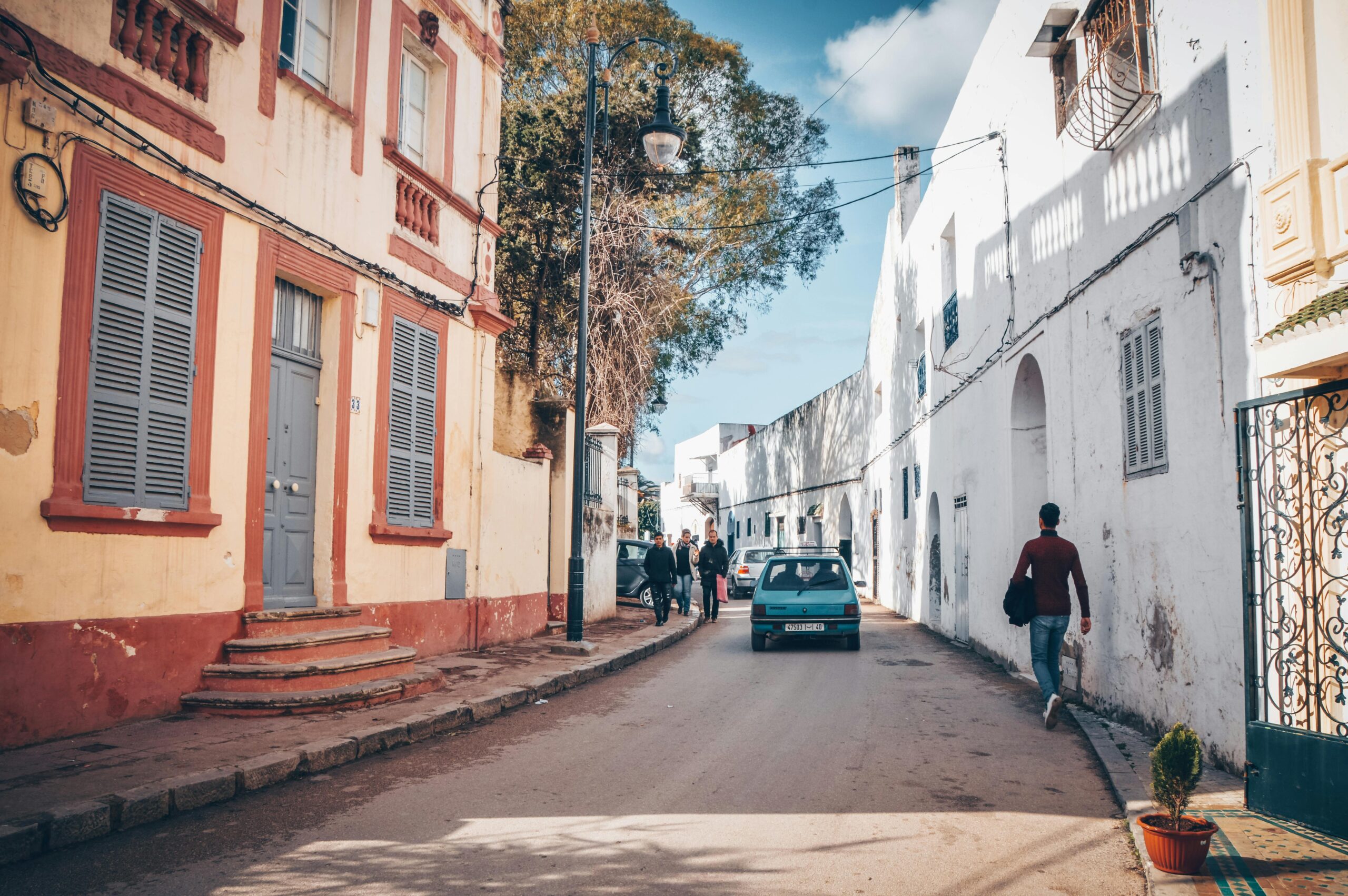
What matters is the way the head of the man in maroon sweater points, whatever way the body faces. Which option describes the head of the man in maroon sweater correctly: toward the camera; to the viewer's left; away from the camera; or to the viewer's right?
away from the camera

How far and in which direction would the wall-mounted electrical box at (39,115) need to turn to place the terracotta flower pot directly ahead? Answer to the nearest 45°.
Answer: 0° — it already faces it

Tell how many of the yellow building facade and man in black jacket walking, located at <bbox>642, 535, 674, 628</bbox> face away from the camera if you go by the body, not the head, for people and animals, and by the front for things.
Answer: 0

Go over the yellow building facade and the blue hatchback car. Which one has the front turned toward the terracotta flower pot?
the yellow building facade

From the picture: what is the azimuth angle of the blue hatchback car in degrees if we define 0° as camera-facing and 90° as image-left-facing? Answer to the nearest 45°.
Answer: approximately 180°

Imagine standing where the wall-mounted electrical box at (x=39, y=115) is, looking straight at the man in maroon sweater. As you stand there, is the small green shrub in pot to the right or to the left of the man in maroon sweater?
right

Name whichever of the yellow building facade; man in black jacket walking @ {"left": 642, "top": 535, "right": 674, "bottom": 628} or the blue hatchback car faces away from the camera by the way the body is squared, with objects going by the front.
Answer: the blue hatchback car

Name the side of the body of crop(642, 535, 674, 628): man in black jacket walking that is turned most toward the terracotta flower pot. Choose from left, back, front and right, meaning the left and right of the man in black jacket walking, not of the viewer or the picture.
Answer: front

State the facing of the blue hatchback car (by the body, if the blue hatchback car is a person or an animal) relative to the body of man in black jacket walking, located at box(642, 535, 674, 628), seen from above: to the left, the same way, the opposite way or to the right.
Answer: the opposite way

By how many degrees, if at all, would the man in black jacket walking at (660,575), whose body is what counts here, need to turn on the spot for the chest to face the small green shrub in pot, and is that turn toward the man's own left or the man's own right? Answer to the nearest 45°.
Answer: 0° — they already face it

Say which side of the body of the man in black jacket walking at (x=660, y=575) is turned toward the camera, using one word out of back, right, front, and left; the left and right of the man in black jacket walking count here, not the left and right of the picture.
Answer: front

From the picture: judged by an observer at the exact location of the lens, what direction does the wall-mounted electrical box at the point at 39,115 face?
facing the viewer and to the right of the viewer

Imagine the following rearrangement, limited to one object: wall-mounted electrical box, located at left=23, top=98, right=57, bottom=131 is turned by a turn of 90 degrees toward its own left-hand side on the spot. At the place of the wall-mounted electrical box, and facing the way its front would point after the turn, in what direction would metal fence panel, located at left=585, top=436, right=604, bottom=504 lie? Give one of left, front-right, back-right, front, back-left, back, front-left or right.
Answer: front

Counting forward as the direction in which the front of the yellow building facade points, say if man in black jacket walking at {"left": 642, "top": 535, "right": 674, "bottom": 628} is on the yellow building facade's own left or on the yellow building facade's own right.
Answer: on the yellow building facade's own left

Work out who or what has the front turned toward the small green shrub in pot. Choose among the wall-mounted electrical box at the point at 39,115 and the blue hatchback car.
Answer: the wall-mounted electrical box
